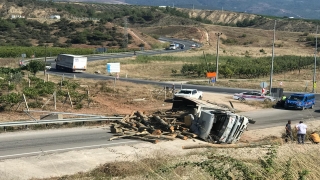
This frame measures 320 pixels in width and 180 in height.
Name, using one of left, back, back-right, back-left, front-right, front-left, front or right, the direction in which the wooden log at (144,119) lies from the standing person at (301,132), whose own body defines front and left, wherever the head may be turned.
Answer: left

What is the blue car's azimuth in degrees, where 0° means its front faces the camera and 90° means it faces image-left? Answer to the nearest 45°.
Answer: approximately 45°

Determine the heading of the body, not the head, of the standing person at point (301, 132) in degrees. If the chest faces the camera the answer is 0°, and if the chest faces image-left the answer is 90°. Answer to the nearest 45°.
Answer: approximately 180°

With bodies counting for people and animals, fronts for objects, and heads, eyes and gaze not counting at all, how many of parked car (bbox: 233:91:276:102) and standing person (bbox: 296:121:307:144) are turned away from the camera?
1

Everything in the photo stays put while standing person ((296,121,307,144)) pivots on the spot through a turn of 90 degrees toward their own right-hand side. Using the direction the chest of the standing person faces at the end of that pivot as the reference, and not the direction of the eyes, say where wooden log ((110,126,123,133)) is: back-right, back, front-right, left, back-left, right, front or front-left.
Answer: back

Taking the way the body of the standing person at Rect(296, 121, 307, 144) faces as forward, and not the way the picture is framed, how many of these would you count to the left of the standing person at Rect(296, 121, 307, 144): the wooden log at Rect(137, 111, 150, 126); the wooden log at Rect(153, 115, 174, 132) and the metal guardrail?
3

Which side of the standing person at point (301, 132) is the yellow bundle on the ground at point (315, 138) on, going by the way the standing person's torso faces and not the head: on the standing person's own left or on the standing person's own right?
on the standing person's own right

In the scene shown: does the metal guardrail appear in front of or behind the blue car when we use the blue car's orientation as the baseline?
in front
